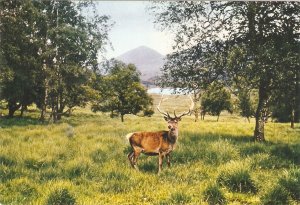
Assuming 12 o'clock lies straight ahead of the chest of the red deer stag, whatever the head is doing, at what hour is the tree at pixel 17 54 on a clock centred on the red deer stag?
The tree is roughly at 7 o'clock from the red deer stag.

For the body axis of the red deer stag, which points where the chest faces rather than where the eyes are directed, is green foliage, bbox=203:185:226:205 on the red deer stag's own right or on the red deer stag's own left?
on the red deer stag's own right

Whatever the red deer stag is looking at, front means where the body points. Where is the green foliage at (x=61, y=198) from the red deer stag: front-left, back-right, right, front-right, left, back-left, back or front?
back-right

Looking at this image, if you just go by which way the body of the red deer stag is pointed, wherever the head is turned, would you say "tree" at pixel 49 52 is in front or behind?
behind

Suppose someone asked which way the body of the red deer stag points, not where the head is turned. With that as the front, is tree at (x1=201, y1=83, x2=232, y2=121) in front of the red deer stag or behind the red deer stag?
in front

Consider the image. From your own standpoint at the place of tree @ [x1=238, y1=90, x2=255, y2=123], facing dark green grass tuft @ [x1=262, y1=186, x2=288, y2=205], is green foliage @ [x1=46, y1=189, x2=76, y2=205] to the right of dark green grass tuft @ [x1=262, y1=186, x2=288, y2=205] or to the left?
right

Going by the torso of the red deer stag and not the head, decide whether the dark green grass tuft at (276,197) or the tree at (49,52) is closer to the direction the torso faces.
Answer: the dark green grass tuft

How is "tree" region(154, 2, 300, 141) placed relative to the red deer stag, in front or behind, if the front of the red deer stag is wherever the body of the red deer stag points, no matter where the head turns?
in front

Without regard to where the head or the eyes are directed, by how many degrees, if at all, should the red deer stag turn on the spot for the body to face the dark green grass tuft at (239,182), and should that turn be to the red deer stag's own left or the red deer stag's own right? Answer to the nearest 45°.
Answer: approximately 45° to the red deer stag's own right

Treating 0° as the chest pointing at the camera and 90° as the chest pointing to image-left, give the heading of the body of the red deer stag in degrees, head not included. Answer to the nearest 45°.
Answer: approximately 270°
